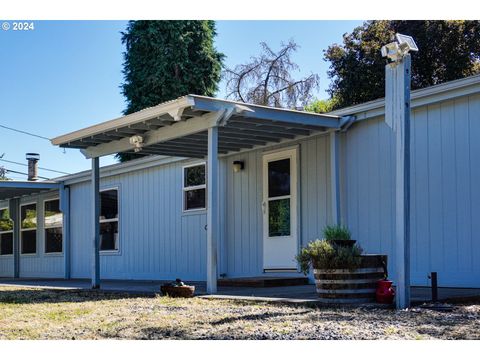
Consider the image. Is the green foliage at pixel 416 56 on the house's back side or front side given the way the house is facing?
on the back side

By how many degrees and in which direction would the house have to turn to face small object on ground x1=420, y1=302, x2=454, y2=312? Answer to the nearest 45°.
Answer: approximately 45° to its left

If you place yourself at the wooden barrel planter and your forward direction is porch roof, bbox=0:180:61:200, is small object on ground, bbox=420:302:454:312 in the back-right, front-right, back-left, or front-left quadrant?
back-right

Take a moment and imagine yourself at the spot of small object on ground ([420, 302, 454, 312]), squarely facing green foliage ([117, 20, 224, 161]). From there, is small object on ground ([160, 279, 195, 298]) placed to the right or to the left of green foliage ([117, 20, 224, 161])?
left

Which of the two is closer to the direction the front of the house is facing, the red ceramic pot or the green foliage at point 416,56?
the red ceramic pot

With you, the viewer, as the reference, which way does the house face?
facing the viewer and to the left of the viewer

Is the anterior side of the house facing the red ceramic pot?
no

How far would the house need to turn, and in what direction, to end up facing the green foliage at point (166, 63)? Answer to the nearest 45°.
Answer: approximately 135° to its right

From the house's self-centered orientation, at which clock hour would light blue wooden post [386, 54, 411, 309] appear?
The light blue wooden post is roughly at 10 o'clock from the house.

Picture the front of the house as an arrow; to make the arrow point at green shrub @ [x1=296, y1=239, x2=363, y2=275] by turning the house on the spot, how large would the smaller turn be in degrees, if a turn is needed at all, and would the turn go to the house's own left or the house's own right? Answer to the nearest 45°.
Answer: approximately 45° to the house's own left

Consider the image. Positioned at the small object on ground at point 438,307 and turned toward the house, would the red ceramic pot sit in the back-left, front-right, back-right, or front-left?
front-left

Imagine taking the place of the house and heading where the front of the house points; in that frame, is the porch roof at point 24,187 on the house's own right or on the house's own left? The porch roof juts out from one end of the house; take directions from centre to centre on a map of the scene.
on the house's own right
